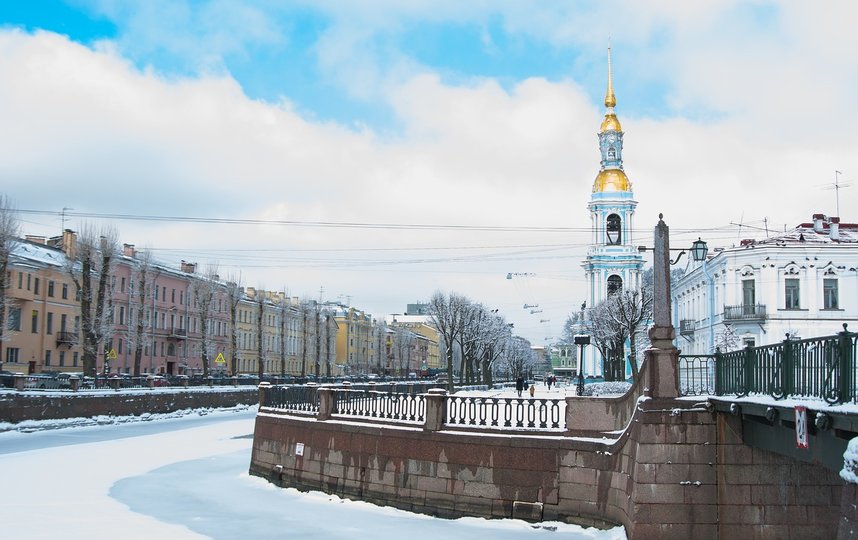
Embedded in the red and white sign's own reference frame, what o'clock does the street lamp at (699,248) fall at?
The street lamp is roughly at 4 o'clock from the red and white sign.

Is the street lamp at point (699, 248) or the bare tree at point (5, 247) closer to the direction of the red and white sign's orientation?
the bare tree

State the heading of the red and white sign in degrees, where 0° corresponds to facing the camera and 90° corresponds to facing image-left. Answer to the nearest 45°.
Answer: approximately 45°
